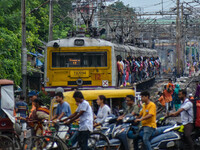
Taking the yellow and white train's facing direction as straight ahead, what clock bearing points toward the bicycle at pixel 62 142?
The bicycle is roughly at 12 o'clock from the yellow and white train.

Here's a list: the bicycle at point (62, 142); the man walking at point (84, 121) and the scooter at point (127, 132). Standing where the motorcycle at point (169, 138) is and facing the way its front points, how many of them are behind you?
0

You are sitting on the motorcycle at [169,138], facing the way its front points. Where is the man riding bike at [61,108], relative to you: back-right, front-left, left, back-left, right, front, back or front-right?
front

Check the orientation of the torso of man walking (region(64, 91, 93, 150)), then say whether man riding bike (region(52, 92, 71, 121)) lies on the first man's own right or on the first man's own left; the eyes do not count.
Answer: on the first man's own right

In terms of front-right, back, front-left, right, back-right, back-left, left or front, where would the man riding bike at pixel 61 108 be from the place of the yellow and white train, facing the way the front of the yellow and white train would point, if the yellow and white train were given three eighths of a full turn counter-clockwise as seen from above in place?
back-right

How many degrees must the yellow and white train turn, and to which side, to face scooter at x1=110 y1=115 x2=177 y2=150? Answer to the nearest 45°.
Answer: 0° — it already faces it

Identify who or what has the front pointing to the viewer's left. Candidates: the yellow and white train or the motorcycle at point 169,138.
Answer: the motorcycle

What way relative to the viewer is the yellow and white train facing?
toward the camera

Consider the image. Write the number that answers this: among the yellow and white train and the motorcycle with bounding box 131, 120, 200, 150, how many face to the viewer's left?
1
